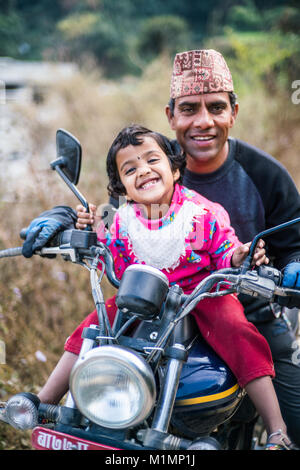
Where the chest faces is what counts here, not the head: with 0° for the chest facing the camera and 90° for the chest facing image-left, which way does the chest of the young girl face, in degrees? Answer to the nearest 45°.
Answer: approximately 0°

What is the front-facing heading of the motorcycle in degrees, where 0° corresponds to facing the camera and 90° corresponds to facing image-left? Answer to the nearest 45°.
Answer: approximately 45°
